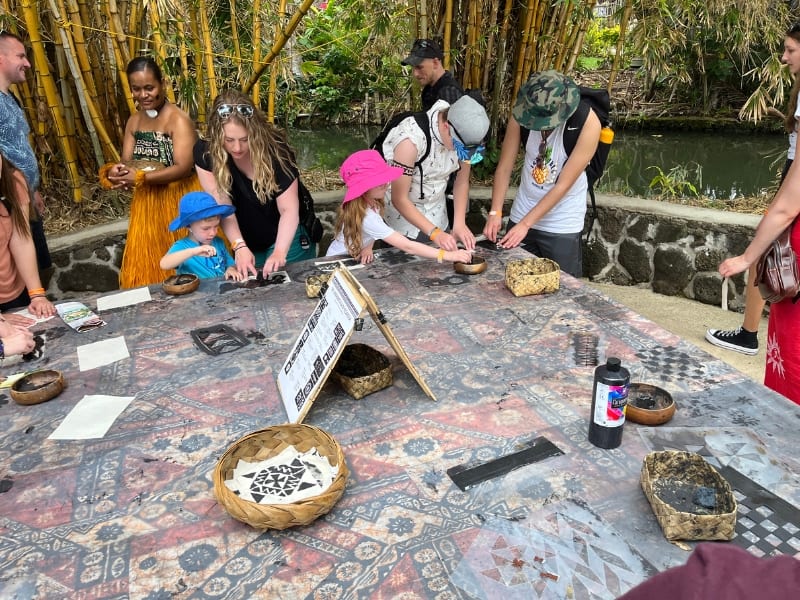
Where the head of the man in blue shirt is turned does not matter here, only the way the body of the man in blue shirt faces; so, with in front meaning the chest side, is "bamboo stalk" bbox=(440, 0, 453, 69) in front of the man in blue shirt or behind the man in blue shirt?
in front

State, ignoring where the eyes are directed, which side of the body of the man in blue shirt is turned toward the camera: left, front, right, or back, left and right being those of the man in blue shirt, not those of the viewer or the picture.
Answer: right

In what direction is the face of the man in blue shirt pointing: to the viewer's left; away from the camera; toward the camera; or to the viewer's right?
to the viewer's right

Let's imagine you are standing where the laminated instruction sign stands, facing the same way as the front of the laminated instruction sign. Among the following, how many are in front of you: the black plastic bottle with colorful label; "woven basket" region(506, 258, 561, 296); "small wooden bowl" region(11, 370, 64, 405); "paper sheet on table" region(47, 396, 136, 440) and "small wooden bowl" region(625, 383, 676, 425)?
2

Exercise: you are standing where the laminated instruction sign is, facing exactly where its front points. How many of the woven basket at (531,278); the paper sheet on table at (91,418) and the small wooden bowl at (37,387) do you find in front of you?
2

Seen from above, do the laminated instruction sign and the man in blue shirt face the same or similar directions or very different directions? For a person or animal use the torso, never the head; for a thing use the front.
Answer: very different directions

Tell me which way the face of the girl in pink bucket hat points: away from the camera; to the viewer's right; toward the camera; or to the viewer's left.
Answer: to the viewer's right

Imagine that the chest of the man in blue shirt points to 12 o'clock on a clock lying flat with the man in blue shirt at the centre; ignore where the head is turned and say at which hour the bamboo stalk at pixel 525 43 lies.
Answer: The bamboo stalk is roughly at 12 o'clock from the man in blue shirt.

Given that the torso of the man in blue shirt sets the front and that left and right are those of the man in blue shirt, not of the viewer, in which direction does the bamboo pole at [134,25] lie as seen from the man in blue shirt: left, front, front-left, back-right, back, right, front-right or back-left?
front-left

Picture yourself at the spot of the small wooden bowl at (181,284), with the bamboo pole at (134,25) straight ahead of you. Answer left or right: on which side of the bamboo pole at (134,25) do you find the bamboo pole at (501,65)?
right

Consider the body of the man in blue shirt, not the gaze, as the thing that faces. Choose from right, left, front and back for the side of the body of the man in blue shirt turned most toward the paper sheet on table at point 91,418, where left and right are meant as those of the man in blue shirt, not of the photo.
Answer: right

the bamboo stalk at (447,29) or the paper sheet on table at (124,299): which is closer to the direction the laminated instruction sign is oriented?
the paper sheet on table
